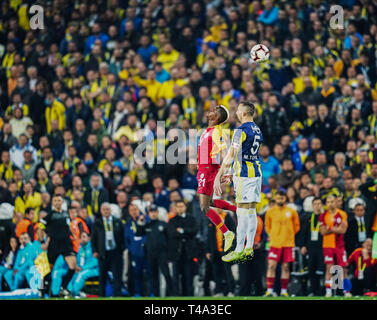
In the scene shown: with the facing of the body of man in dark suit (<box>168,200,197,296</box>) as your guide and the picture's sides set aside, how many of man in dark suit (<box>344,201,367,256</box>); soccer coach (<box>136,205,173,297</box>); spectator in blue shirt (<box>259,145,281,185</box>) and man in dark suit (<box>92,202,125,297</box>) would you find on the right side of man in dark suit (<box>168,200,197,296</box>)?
2

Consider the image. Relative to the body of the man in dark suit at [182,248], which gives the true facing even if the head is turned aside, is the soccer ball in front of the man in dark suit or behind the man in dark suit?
in front

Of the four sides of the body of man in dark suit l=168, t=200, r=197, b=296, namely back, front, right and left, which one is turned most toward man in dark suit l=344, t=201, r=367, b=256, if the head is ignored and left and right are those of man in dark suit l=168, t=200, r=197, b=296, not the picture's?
left

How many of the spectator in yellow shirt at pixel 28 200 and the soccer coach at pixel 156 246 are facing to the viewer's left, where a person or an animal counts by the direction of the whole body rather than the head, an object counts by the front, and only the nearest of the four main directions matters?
0

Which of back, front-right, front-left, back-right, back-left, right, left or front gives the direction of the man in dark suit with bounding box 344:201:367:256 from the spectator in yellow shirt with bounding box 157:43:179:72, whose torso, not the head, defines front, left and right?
front-left

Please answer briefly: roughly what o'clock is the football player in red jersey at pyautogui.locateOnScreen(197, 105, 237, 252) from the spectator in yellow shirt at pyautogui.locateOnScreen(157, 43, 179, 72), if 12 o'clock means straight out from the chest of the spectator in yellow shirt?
The football player in red jersey is roughly at 12 o'clock from the spectator in yellow shirt.

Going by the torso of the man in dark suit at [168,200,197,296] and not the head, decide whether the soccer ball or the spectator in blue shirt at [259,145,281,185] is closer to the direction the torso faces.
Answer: the soccer ball
